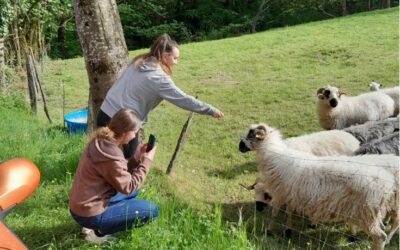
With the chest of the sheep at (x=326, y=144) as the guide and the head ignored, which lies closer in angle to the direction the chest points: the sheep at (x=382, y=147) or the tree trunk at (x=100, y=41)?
the tree trunk

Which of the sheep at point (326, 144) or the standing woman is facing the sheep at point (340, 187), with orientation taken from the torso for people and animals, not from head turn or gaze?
the standing woman

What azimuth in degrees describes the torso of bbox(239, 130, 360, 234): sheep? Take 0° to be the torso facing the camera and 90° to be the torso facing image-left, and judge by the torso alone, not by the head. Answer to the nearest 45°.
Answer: approximately 90°

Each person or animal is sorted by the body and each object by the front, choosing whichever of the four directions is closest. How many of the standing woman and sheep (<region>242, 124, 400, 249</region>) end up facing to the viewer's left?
1

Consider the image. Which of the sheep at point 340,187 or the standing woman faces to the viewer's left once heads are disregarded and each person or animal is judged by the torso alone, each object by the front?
the sheep

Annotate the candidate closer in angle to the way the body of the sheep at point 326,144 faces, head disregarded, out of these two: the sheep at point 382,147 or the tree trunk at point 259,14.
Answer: the tree trunk

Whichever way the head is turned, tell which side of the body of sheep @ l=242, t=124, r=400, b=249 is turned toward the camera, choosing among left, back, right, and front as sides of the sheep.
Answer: left

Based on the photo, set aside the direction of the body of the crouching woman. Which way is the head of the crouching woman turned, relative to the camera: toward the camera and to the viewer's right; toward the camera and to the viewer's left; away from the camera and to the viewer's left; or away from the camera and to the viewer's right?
away from the camera and to the viewer's right

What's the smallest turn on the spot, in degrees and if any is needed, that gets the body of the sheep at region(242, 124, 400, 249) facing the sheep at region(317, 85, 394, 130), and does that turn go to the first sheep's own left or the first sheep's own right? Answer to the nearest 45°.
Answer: approximately 90° to the first sheep's own right

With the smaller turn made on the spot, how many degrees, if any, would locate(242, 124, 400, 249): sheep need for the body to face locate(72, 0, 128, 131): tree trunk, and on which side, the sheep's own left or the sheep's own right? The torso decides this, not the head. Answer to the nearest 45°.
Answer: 0° — it already faces it

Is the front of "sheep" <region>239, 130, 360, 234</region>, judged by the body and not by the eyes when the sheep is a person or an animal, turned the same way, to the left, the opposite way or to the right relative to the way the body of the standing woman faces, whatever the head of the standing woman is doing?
the opposite way

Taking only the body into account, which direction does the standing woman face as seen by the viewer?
to the viewer's right

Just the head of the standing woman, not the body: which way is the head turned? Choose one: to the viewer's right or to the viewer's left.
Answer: to the viewer's right
